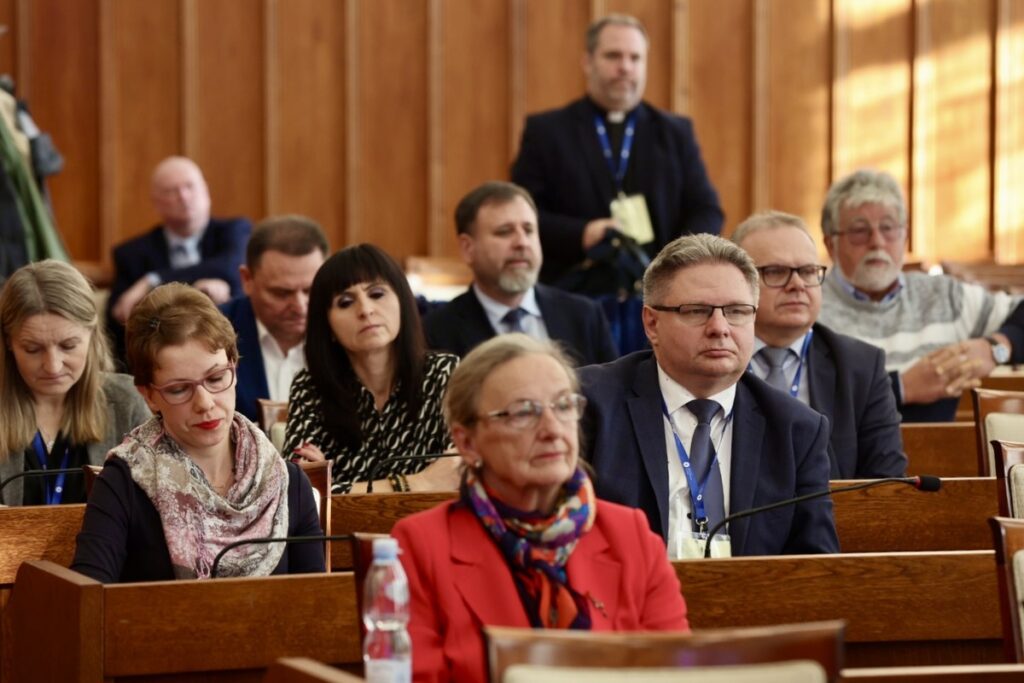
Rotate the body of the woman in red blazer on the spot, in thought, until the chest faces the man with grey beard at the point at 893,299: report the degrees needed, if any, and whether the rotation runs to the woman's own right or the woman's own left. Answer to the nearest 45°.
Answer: approximately 90° to the woman's own left

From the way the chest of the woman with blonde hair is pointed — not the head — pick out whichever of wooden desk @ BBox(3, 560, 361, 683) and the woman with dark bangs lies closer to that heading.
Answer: the wooden desk

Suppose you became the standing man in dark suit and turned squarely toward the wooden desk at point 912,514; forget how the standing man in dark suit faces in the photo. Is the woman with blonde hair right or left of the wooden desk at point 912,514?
right

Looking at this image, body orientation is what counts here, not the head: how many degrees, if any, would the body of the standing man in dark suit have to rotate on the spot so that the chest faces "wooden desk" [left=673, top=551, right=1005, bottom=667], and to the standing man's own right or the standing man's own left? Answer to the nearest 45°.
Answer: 0° — they already face it

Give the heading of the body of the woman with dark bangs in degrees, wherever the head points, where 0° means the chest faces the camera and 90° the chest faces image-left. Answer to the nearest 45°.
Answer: approximately 0°

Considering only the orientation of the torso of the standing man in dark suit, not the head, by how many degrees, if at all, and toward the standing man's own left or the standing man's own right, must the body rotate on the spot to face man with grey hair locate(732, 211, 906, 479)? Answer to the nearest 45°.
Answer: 0° — they already face them
